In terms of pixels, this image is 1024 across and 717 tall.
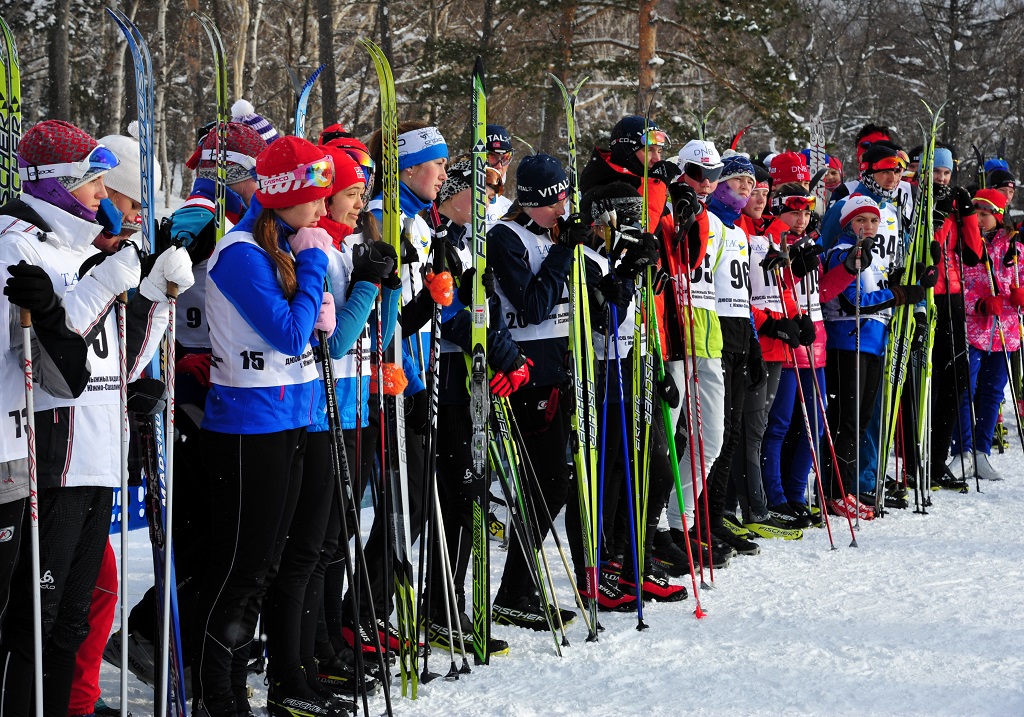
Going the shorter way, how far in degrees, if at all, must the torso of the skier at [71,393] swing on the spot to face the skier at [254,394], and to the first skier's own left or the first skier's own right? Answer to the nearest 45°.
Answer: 0° — they already face them

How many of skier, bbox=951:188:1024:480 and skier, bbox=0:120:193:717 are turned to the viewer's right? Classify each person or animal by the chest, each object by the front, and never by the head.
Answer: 1

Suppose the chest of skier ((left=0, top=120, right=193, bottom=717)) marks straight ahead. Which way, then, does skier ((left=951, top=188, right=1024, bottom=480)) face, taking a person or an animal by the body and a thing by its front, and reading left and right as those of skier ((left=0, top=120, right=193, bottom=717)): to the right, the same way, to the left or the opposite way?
the opposite way

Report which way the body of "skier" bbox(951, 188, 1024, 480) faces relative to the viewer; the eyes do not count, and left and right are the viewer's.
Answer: facing the viewer and to the left of the viewer

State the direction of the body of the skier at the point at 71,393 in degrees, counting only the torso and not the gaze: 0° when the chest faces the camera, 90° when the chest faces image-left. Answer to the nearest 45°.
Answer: approximately 270°

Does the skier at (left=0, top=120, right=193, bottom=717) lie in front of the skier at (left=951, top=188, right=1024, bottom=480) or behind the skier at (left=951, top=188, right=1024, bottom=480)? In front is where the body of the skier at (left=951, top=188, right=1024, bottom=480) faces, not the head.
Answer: in front

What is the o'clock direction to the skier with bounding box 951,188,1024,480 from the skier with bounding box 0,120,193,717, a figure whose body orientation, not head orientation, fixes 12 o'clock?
the skier with bounding box 951,188,1024,480 is roughly at 11 o'clock from the skier with bounding box 0,120,193,717.

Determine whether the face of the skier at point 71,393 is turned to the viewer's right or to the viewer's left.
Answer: to the viewer's right

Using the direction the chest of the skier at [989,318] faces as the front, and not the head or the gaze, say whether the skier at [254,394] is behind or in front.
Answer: in front
